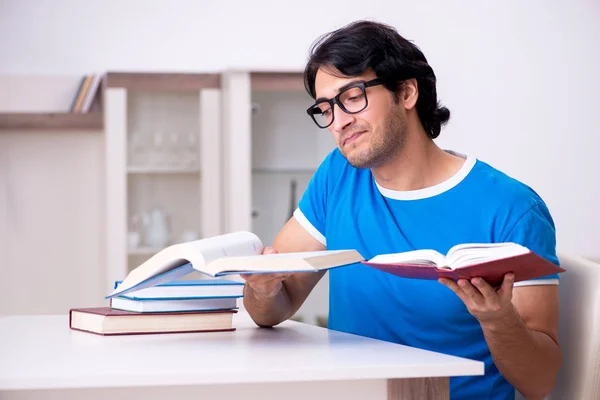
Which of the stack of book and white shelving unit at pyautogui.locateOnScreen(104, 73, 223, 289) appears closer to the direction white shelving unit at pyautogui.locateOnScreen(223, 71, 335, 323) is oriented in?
the stack of book

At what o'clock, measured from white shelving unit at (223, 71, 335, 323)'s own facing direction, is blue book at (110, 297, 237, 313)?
The blue book is roughly at 12 o'clock from the white shelving unit.

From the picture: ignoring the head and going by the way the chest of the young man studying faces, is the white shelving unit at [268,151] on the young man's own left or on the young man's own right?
on the young man's own right

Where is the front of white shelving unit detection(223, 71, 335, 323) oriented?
toward the camera

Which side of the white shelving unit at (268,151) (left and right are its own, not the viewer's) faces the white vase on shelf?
right

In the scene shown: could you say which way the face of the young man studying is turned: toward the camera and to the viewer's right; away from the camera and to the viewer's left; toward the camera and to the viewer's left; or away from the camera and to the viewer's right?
toward the camera and to the viewer's left

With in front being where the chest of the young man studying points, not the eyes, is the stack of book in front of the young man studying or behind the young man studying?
in front

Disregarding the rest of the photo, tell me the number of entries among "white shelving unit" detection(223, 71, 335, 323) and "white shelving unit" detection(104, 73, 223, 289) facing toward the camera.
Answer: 2

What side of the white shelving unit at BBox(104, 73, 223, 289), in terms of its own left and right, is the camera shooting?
front

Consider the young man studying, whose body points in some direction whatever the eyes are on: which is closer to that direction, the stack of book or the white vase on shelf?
the stack of book

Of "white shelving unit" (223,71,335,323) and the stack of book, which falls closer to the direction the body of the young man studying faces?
the stack of book

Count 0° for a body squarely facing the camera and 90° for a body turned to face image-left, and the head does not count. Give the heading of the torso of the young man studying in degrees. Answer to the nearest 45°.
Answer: approximately 45°

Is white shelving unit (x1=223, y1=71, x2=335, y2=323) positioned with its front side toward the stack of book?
yes

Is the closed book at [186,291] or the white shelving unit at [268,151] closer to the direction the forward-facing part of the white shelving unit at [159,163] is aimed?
the closed book

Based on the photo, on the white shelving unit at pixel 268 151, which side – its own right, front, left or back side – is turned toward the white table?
front

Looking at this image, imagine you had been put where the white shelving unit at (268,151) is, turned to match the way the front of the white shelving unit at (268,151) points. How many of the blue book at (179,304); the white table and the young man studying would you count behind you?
0

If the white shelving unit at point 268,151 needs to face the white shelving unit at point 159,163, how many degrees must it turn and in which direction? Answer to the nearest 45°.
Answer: approximately 90° to its right

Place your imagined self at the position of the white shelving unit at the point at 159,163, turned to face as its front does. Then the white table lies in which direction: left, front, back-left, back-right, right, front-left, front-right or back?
front
